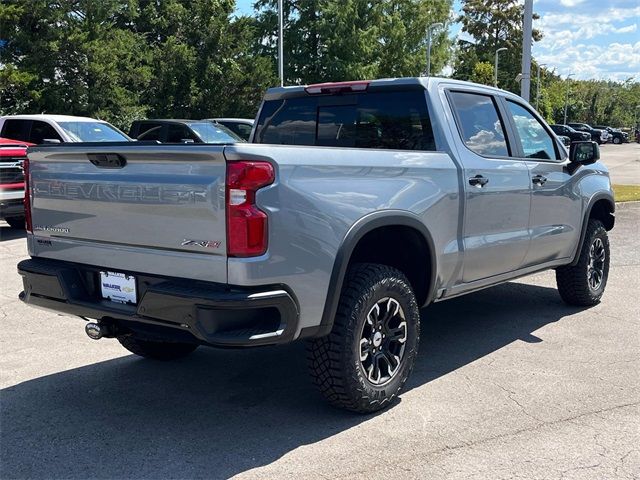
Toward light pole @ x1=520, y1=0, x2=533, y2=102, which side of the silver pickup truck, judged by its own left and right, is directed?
front

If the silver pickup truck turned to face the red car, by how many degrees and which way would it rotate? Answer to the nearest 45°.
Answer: approximately 90° to its left

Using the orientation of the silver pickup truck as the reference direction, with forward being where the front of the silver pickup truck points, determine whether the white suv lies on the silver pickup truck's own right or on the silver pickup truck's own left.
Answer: on the silver pickup truck's own left

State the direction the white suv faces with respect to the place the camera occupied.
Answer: facing the viewer and to the right of the viewer

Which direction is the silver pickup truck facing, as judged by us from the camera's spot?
facing away from the viewer and to the right of the viewer

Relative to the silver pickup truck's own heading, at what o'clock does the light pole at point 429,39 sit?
The light pole is roughly at 11 o'clock from the silver pickup truck.

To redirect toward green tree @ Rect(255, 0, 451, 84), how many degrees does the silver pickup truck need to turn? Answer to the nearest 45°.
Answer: approximately 45° to its left

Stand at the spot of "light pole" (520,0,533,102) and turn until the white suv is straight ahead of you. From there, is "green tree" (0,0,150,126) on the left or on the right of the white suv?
right

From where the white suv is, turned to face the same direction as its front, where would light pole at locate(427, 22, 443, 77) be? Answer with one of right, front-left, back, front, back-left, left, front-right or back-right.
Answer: left

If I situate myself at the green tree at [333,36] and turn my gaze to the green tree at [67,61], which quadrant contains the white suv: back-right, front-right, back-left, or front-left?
front-left

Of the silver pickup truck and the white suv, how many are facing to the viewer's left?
0
